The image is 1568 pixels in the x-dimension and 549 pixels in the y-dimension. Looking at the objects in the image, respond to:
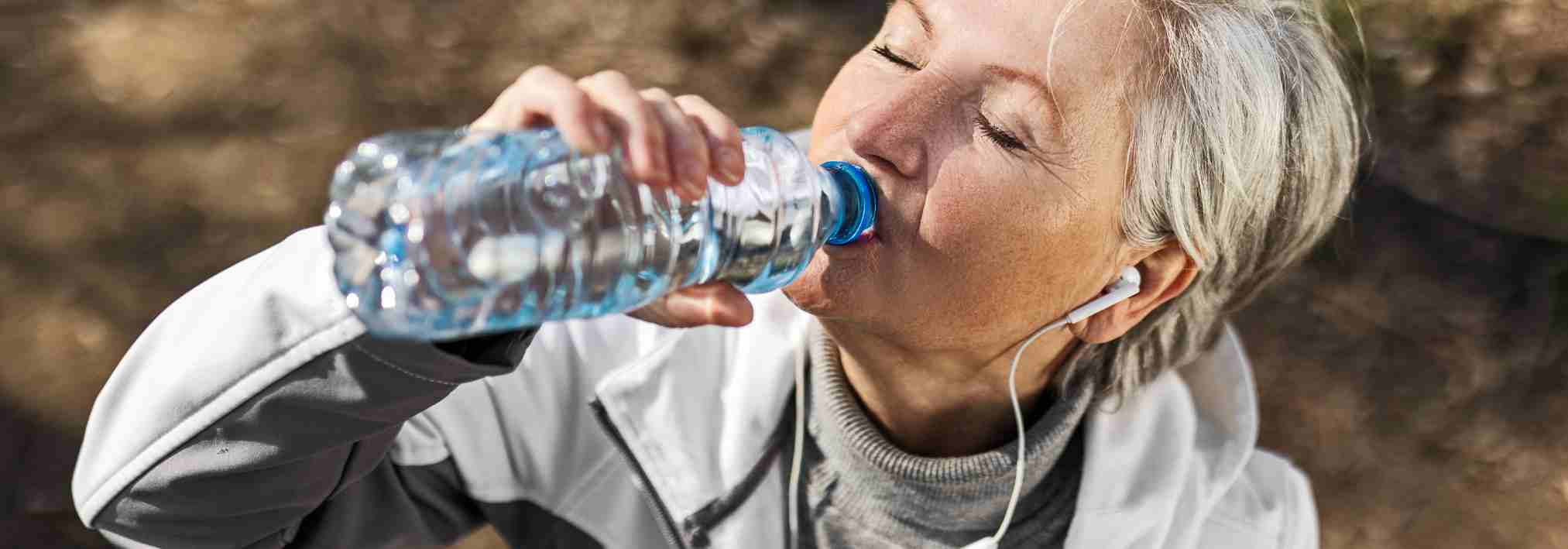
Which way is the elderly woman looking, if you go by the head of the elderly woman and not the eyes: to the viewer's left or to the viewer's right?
to the viewer's left

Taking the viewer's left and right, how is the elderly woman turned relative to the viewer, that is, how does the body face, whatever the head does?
facing the viewer and to the left of the viewer
